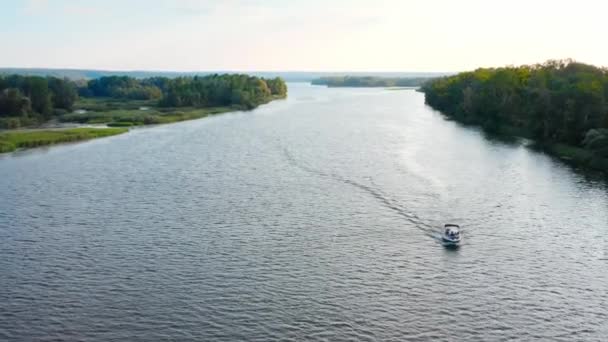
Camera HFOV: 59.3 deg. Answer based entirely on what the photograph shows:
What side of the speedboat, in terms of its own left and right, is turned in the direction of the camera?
front
